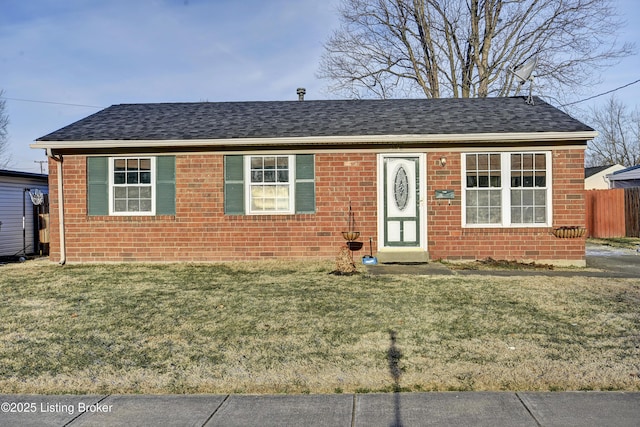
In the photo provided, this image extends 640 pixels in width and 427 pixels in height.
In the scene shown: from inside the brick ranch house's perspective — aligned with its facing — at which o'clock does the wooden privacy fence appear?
The wooden privacy fence is roughly at 8 o'clock from the brick ranch house.

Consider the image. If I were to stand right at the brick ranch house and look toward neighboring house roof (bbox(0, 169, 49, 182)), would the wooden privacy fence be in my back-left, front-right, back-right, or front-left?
back-right

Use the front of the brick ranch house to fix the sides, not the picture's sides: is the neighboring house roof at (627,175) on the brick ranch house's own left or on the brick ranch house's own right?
on the brick ranch house's own left

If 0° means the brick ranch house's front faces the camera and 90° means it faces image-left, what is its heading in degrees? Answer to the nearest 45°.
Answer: approximately 0°

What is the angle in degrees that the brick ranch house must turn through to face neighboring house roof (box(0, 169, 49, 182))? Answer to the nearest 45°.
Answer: approximately 90° to its right

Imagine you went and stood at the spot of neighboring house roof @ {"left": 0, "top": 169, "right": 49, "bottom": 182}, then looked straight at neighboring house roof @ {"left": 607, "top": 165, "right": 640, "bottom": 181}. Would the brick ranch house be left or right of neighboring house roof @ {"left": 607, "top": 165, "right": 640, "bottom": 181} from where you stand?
right
